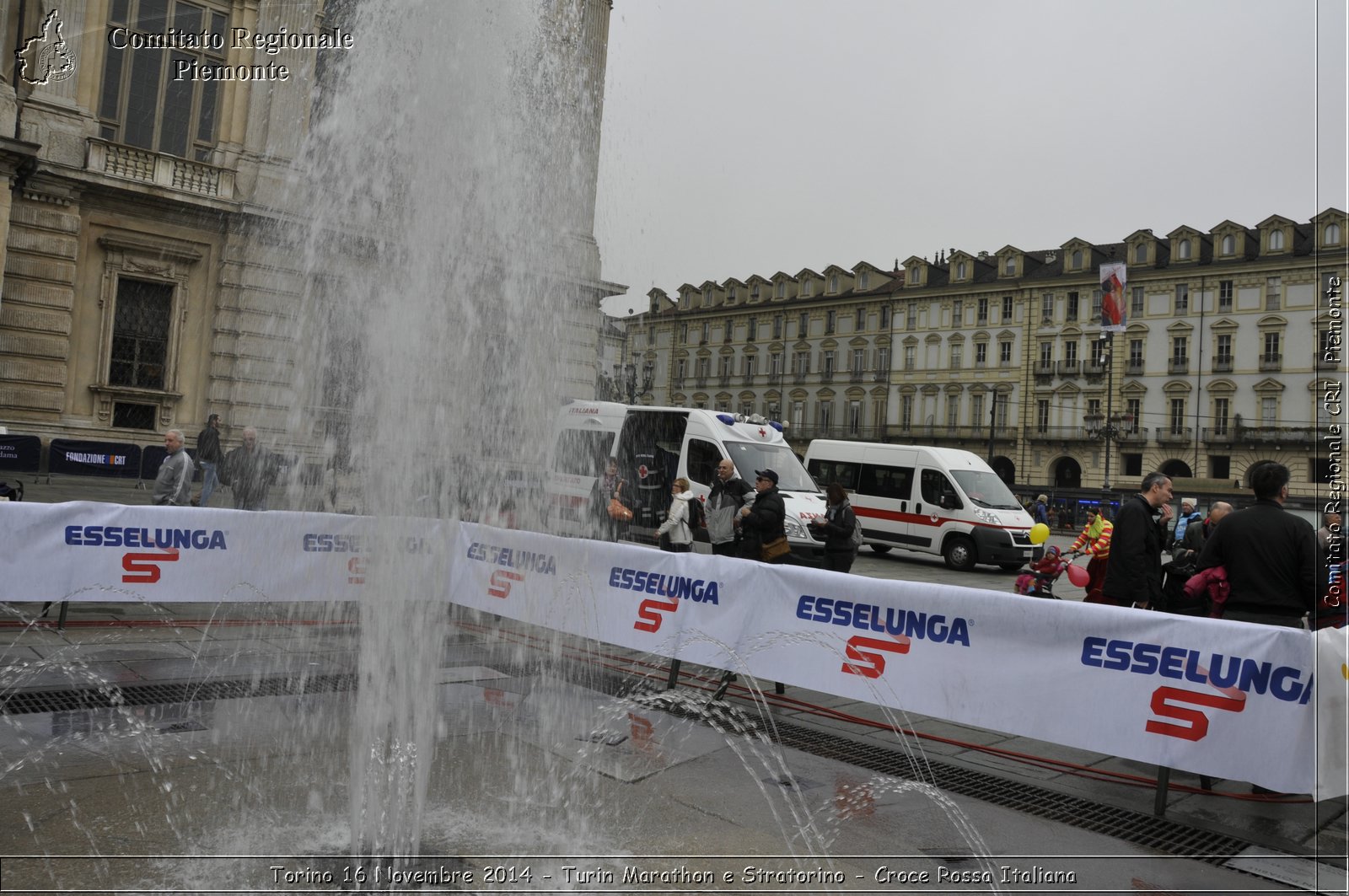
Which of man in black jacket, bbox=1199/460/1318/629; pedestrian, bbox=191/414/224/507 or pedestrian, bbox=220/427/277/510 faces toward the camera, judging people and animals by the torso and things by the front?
pedestrian, bbox=220/427/277/510

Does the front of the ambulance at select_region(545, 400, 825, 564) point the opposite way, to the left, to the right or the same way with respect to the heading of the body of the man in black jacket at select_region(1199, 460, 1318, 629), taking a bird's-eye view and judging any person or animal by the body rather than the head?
to the right

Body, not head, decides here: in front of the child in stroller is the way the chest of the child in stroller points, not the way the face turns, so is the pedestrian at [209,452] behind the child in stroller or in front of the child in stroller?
in front

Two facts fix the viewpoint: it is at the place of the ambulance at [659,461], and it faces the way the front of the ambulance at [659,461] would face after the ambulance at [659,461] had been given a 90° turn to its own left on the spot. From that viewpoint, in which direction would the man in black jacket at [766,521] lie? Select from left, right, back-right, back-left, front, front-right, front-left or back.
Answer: back-right

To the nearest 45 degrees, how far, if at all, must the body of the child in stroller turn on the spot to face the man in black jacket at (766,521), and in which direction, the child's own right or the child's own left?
0° — they already face them

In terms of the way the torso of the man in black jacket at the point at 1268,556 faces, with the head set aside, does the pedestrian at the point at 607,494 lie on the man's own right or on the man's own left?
on the man's own left

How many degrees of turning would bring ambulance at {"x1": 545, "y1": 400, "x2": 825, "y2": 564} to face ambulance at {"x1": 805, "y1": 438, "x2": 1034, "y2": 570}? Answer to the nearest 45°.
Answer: approximately 90° to its left

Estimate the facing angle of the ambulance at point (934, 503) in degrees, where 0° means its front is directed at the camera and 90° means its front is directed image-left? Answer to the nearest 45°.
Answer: approximately 315°

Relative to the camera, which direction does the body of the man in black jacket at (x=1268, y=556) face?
away from the camera

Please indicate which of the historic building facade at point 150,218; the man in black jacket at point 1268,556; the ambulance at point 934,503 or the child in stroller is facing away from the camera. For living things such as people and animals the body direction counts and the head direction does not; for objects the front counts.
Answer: the man in black jacket

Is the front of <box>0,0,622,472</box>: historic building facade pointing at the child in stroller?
yes
